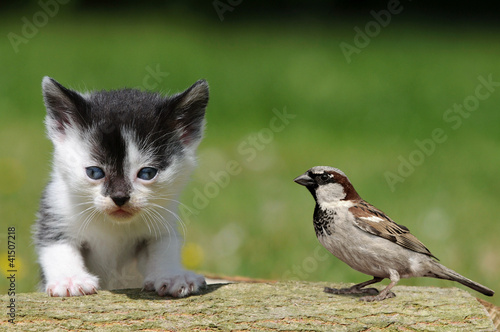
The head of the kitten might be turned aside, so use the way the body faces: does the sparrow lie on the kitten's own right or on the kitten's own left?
on the kitten's own left

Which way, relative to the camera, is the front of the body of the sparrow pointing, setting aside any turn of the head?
to the viewer's left

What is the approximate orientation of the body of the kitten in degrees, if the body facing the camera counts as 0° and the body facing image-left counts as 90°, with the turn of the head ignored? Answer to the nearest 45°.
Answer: approximately 0°

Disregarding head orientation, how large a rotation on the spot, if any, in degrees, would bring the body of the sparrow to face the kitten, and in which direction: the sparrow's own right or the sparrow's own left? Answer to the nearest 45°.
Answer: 0° — it already faces it

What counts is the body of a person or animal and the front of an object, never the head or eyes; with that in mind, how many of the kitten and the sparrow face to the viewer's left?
1
